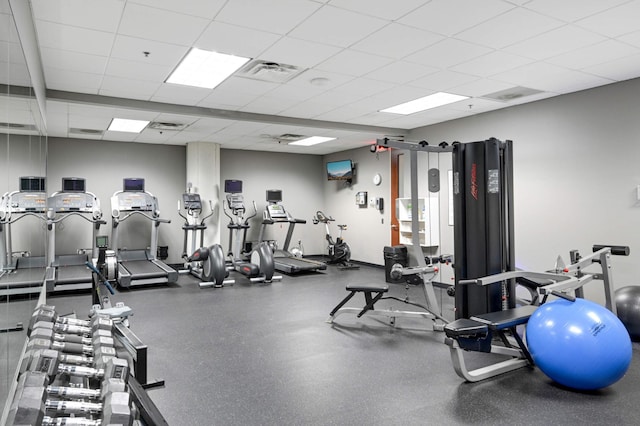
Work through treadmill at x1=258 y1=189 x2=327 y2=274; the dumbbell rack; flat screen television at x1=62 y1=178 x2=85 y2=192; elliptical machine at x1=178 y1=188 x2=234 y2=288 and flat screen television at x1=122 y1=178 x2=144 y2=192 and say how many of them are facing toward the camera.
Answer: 2

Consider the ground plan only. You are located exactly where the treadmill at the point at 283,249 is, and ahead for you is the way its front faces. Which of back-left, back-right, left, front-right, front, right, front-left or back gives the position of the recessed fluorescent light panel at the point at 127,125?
left

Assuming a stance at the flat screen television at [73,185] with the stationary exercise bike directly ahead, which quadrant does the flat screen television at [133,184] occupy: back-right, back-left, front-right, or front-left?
front-left

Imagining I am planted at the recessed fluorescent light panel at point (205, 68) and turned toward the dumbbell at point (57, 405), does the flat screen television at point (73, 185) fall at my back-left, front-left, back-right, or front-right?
back-right

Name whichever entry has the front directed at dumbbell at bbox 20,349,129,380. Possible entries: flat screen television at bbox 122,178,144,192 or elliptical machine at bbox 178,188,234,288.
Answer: the flat screen television

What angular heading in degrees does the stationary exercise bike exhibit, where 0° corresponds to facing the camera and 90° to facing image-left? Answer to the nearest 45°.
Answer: approximately 135°

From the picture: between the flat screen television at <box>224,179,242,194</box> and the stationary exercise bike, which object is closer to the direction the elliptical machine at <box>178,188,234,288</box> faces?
the flat screen television

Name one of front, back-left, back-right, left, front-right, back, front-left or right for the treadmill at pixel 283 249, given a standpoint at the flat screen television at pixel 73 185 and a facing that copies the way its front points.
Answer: left

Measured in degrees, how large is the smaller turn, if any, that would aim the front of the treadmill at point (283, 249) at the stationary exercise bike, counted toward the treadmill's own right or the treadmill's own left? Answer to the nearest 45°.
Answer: approximately 135° to the treadmill's own right

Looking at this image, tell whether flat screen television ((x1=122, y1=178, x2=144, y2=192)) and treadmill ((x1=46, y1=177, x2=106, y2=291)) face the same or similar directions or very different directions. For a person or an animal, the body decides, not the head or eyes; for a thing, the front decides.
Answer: very different directions

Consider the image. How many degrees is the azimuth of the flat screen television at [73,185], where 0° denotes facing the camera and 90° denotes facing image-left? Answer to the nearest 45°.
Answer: approximately 0°

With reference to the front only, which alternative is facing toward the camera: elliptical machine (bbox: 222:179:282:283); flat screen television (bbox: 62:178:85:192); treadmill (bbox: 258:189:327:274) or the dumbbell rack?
the flat screen television

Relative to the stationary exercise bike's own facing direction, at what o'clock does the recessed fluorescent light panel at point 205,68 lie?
The recessed fluorescent light panel is roughly at 8 o'clock from the stationary exercise bike.

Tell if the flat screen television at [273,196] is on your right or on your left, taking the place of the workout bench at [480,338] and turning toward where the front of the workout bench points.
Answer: on your right

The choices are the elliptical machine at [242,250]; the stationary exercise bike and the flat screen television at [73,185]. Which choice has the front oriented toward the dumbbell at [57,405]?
the flat screen television
